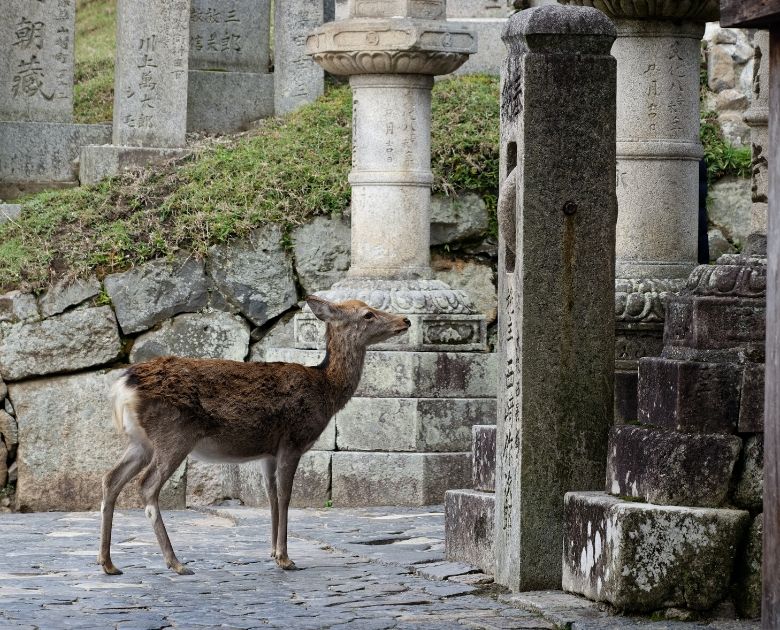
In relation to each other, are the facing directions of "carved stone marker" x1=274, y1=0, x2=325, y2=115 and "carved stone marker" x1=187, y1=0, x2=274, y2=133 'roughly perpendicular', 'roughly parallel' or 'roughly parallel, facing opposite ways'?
roughly parallel

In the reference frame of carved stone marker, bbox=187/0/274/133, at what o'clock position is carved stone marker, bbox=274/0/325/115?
carved stone marker, bbox=274/0/325/115 is roughly at 10 o'clock from carved stone marker, bbox=187/0/274/133.

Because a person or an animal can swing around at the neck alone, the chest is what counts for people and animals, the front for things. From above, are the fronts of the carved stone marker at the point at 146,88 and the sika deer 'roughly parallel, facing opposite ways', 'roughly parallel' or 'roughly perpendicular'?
roughly perpendicular

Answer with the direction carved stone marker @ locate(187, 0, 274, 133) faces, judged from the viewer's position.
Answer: facing the viewer

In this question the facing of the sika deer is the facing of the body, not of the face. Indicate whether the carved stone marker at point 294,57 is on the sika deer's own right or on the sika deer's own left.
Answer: on the sika deer's own left

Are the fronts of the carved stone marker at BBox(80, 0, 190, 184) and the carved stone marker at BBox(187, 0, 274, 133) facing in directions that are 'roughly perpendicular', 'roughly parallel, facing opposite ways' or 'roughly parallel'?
roughly parallel

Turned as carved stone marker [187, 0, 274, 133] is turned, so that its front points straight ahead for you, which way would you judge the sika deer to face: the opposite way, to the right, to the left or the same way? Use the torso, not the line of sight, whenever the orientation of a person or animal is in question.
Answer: to the left

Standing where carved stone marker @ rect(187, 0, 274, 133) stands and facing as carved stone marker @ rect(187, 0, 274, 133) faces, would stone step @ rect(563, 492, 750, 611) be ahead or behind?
ahead

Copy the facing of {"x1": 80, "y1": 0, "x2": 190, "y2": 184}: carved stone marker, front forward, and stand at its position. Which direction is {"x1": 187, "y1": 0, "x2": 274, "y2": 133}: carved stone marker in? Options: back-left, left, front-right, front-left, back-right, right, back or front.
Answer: back-left

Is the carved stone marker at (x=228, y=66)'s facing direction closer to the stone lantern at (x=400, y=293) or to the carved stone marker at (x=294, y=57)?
the stone lantern

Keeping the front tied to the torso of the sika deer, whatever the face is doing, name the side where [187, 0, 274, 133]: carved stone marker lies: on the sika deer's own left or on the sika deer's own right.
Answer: on the sika deer's own left

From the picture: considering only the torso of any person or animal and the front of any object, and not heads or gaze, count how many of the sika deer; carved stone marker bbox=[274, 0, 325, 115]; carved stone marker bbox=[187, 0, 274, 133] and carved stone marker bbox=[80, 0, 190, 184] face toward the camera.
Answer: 3

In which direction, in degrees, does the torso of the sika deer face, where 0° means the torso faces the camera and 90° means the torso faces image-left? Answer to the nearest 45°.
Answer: approximately 270°

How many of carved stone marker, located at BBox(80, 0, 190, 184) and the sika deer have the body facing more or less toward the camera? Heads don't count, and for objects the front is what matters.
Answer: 1

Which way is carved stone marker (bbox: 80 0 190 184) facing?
toward the camera
